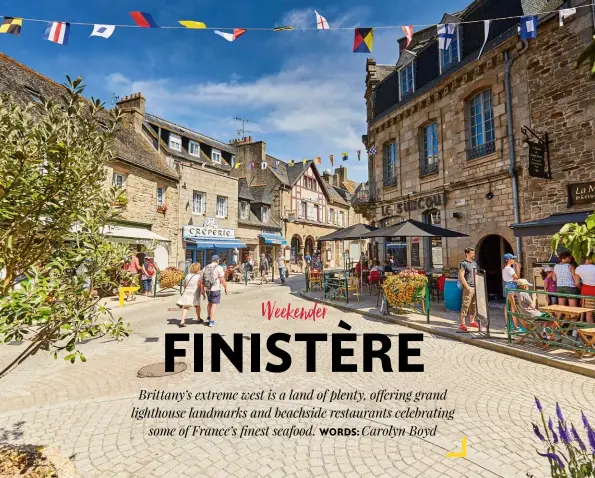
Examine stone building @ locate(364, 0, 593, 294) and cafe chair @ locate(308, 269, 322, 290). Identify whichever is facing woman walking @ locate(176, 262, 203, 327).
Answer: the stone building

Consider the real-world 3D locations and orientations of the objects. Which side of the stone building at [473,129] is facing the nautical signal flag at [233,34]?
front

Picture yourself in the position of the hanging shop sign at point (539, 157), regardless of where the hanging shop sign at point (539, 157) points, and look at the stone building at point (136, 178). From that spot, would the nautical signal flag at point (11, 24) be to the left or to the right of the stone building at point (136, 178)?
left

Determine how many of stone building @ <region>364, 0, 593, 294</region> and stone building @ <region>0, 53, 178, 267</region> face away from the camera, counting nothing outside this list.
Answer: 0

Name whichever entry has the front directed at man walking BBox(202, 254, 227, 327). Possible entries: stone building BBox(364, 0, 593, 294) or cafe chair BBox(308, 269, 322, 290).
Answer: the stone building

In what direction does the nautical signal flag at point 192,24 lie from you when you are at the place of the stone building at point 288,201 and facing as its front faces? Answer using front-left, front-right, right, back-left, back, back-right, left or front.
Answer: front-right

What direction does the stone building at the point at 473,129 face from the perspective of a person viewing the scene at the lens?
facing the viewer and to the left of the viewer

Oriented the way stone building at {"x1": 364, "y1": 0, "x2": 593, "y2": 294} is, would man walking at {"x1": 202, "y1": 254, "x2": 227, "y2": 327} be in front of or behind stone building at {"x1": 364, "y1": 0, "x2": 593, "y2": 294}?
in front

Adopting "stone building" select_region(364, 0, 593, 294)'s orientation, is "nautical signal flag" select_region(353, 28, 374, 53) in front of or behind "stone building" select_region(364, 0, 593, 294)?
in front

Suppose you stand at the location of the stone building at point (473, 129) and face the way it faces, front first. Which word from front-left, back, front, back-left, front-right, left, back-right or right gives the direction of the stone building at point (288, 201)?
right
